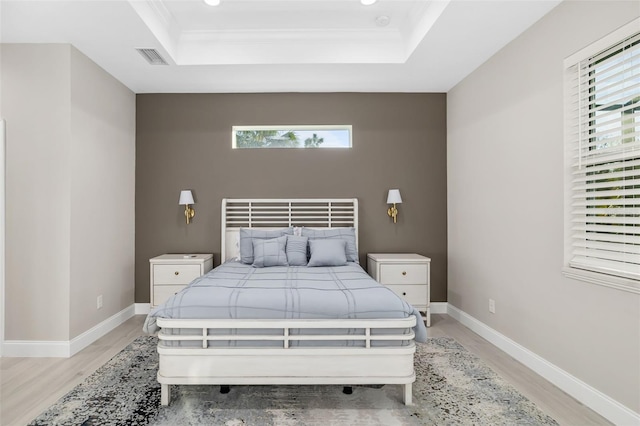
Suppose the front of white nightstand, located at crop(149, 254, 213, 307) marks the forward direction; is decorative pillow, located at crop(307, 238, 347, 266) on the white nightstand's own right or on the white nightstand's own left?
on the white nightstand's own left

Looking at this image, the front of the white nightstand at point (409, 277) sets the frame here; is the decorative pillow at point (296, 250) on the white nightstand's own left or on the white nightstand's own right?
on the white nightstand's own right

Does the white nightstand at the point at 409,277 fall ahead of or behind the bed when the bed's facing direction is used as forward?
behind

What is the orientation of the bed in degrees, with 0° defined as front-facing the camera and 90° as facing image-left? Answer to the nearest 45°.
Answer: approximately 0°

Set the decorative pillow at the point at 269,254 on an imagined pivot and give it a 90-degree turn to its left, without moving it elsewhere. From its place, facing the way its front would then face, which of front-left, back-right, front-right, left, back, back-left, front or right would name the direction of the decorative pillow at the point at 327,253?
front
